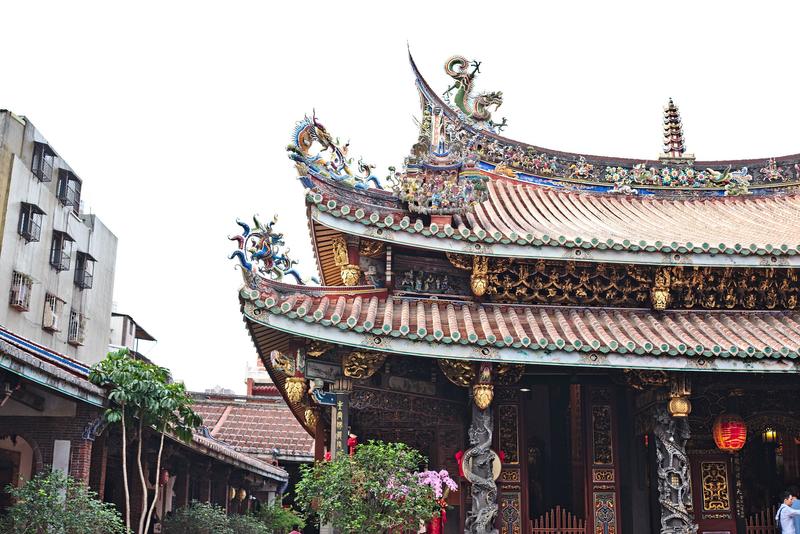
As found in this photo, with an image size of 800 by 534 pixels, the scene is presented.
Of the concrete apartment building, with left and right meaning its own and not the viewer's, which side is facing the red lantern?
front

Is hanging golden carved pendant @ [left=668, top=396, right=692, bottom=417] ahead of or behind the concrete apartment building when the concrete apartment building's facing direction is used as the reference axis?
ahead

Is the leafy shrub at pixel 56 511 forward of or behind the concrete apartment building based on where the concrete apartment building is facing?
forward

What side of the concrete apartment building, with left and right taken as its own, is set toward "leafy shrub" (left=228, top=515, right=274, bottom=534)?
front

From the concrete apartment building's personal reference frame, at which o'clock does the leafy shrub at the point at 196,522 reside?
The leafy shrub is roughly at 1 o'clock from the concrete apartment building.

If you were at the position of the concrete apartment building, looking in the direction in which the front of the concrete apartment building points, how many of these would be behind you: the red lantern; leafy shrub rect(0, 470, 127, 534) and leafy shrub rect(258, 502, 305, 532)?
0
